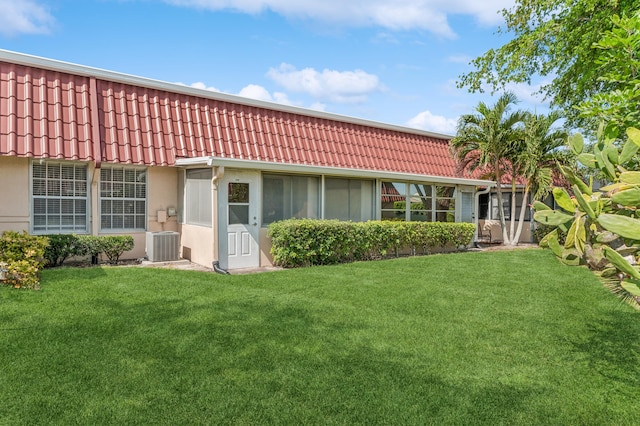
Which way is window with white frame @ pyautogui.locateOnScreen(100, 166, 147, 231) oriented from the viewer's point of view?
toward the camera

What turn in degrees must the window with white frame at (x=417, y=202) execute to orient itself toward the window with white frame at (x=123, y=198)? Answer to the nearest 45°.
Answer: approximately 90° to its right

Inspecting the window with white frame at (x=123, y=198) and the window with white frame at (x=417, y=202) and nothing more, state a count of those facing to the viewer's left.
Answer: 0

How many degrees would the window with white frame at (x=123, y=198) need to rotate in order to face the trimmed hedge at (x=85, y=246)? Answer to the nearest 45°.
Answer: approximately 45° to its right

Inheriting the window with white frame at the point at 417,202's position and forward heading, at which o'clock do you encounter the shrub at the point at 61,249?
The shrub is roughly at 3 o'clock from the window with white frame.

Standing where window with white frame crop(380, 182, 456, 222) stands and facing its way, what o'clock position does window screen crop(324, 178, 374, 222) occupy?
The window screen is roughly at 3 o'clock from the window with white frame.

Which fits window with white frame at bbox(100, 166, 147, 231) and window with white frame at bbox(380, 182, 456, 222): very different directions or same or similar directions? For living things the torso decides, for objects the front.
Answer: same or similar directions

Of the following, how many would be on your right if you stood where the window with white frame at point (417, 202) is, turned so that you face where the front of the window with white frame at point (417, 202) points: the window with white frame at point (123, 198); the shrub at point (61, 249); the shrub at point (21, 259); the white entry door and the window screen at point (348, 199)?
5

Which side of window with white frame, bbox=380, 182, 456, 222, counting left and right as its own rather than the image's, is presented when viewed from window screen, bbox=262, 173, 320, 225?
right

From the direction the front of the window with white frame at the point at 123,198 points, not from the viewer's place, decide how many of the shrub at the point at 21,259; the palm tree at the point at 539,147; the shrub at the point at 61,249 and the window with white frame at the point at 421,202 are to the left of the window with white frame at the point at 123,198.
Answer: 2

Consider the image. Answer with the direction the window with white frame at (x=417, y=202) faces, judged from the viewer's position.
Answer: facing the viewer and to the right of the viewer

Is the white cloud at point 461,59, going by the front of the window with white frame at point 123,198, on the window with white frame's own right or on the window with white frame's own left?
on the window with white frame's own left
